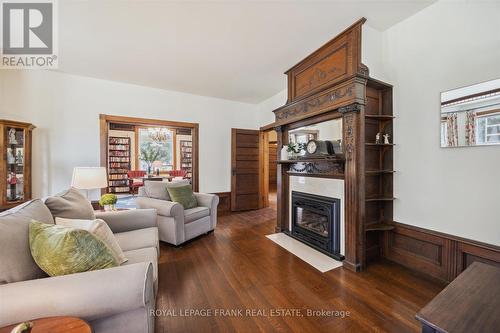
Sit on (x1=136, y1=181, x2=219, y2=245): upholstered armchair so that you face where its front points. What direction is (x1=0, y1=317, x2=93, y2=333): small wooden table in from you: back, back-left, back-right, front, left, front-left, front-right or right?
front-right

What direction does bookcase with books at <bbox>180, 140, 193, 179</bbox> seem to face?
toward the camera

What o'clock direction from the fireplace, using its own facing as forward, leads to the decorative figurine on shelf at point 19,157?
The decorative figurine on shelf is roughly at 1 o'clock from the fireplace.

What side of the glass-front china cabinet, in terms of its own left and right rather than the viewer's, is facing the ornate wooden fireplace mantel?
front

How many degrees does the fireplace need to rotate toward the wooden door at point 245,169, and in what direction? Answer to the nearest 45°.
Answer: approximately 90° to its right

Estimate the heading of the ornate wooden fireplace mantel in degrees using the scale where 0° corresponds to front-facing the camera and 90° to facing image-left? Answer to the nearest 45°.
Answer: approximately 45°

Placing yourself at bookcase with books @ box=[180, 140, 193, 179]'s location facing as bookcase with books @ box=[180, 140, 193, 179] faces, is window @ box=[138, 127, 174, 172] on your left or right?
on your right

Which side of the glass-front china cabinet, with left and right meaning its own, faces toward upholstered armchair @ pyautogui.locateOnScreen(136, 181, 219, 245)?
front

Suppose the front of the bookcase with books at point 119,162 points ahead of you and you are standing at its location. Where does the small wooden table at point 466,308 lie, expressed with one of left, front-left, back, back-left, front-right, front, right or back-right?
front

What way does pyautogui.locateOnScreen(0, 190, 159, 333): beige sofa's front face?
to the viewer's right

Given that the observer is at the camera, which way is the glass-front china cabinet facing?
facing the viewer and to the right of the viewer

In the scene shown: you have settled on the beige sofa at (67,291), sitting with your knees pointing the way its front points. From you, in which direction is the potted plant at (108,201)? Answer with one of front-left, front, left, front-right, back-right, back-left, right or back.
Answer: left

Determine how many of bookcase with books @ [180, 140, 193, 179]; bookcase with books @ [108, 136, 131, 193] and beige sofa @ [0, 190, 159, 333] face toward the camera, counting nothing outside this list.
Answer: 2

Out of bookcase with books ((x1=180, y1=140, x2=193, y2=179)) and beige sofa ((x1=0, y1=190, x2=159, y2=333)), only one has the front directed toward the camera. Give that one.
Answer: the bookcase with books
